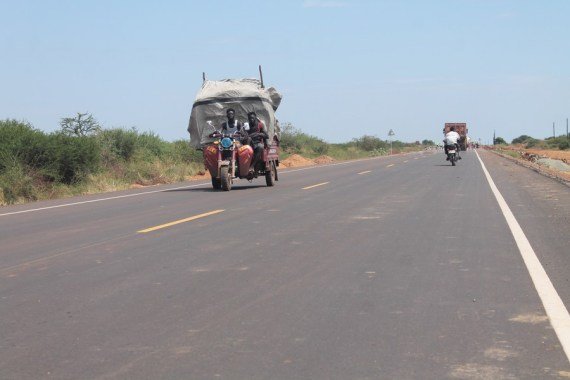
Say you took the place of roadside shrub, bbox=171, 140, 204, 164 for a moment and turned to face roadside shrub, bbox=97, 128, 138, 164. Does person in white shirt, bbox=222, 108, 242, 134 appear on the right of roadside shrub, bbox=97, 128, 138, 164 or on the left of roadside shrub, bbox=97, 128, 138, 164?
left

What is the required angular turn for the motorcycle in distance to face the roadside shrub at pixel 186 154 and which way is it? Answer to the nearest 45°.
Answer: approximately 90° to its left

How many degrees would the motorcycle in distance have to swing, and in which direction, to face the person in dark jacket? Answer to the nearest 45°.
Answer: approximately 180°

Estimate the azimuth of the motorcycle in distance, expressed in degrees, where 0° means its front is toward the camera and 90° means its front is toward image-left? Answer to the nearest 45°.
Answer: approximately 180°

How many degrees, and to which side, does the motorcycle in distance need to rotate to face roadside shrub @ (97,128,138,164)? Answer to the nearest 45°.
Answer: approximately 135° to its left

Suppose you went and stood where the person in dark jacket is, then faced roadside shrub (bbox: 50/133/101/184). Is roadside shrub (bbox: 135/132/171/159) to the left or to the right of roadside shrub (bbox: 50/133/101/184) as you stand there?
right

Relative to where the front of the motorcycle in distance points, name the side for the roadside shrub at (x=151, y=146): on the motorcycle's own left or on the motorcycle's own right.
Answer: on the motorcycle's own left

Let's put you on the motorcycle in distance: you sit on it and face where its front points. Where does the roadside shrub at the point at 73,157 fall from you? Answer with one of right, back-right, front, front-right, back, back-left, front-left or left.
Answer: back-left

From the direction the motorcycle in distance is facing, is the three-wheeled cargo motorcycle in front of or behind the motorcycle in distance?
behind
